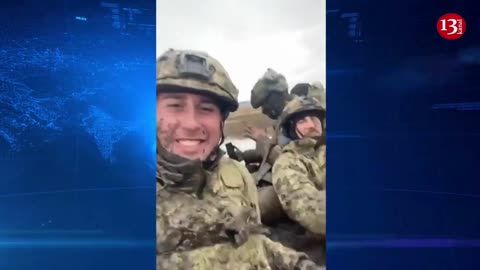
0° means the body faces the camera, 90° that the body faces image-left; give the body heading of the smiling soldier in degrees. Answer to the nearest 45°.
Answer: approximately 0°
